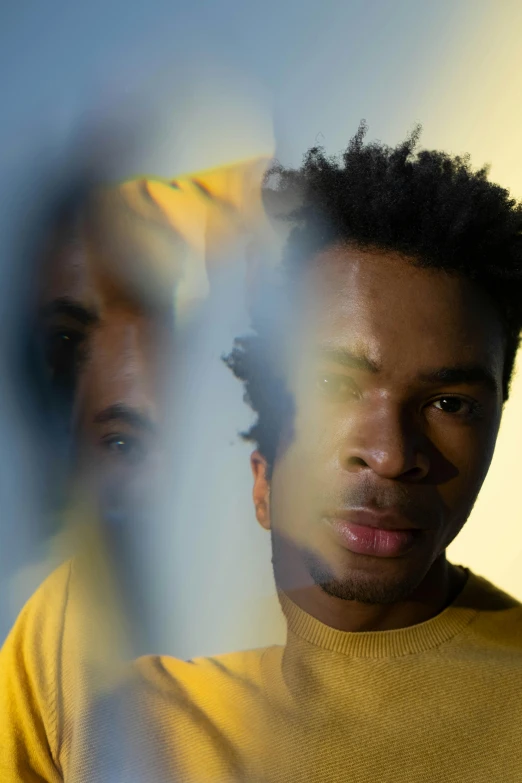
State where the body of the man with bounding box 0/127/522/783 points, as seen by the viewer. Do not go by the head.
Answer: toward the camera
